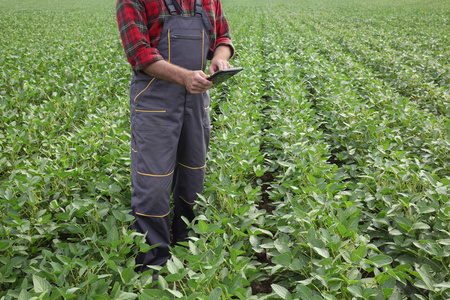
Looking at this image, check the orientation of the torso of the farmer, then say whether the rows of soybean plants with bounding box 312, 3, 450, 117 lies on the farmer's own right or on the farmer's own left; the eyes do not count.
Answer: on the farmer's own left

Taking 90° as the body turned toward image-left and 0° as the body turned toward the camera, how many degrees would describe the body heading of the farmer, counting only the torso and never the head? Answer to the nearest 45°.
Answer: approximately 315°
